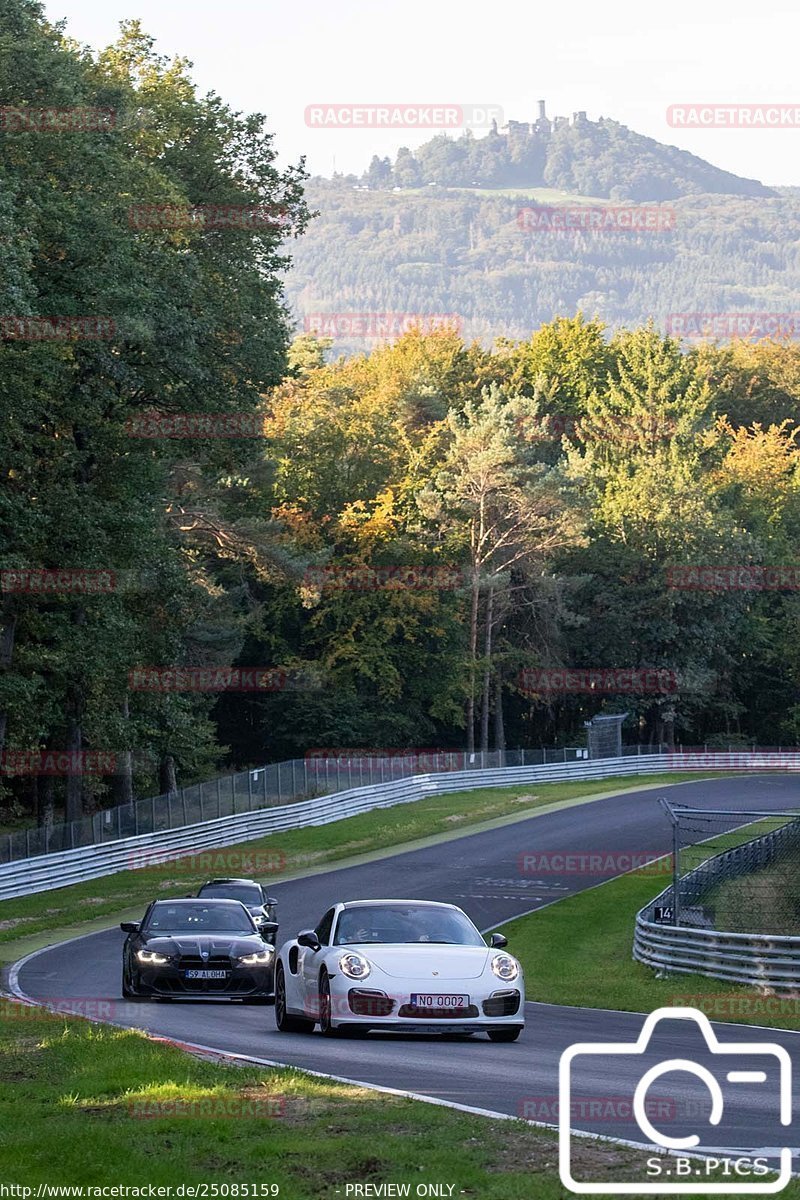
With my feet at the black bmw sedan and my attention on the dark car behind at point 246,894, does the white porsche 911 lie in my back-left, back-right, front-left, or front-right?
back-right

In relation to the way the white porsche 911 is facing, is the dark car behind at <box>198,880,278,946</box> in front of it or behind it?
behind

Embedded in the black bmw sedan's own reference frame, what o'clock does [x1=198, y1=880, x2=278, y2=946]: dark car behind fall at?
The dark car behind is roughly at 6 o'clock from the black bmw sedan.

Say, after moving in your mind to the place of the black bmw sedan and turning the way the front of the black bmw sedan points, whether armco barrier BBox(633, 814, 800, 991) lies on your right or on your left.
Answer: on your left

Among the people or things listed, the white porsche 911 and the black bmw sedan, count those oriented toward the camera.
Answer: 2

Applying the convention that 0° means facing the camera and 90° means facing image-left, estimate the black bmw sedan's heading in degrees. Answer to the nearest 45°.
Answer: approximately 0°

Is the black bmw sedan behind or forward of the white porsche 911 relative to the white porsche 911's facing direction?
behind

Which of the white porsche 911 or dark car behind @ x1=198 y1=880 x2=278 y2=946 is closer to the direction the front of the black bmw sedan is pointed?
the white porsche 911

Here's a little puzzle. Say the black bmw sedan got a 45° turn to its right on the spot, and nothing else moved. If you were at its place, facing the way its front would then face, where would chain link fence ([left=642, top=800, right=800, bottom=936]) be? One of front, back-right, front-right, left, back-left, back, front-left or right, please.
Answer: back
